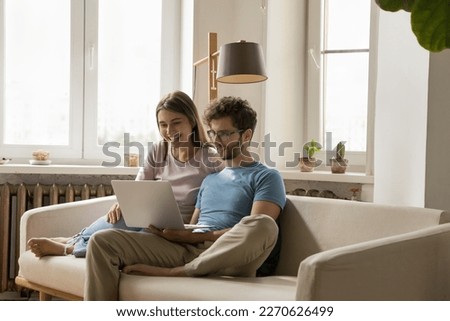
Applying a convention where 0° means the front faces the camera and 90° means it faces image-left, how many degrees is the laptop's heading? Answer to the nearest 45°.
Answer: approximately 225°

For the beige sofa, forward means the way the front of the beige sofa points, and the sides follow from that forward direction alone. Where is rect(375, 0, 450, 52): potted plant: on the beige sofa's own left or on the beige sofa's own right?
on the beige sofa's own left

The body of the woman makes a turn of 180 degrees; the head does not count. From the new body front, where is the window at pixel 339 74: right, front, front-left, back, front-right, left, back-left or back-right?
front

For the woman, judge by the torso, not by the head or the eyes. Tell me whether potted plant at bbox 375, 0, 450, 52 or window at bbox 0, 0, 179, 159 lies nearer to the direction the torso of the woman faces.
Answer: the potted plant

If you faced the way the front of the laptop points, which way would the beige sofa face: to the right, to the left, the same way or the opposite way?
the opposite way

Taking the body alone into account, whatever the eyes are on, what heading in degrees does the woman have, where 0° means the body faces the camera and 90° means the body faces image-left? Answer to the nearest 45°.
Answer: approximately 45°

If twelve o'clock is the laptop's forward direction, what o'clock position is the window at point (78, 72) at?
The window is roughly at 10 o'clock from the laptop.

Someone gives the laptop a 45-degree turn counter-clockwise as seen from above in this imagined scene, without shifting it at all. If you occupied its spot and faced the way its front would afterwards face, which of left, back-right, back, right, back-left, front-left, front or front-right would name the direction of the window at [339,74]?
front-right

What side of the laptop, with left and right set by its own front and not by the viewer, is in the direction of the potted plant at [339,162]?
front

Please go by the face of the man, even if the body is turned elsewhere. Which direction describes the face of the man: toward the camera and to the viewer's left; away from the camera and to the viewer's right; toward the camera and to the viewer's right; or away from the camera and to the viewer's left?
toward the camera and to the viewer's left

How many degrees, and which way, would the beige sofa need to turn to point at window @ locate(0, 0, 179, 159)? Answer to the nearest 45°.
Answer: approximately 90° to its right

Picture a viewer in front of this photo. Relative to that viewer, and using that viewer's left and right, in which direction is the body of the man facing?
facing the viewer and to the left of the viewer

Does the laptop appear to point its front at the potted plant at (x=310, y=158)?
yes

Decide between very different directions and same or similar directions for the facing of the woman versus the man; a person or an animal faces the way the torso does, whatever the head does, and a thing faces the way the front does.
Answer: same or similar directions

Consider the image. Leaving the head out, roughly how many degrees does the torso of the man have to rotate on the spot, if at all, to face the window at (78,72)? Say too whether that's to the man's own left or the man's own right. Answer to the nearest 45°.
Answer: approximately 90° to the man's own right
